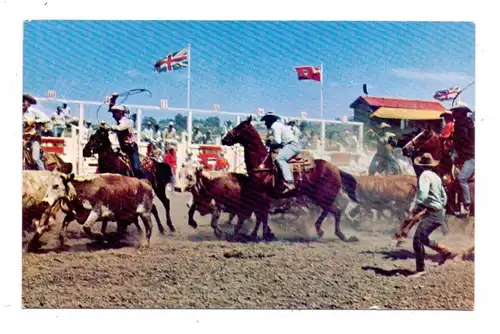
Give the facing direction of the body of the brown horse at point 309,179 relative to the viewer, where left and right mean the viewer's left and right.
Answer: facing to the left of the viewer

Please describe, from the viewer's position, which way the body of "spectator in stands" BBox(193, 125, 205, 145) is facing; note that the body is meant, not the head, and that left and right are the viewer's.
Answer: facing the viewer

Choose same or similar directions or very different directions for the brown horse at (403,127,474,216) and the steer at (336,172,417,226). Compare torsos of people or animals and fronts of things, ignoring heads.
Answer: same or similar directions

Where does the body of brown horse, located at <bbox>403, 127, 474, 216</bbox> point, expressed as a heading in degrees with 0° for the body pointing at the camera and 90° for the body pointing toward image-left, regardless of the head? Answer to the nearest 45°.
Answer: approximately 90°

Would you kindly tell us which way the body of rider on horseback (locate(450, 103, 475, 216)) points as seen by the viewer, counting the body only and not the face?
to the viewer's left

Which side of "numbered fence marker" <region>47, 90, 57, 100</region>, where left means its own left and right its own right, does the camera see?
front

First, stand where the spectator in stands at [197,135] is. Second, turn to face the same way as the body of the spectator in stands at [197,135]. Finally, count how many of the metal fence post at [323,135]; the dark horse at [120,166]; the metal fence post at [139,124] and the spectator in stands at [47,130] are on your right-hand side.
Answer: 3

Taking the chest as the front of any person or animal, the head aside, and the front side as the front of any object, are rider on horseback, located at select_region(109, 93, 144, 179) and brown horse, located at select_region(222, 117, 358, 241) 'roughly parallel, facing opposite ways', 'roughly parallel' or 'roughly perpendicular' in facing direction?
roughly parallel

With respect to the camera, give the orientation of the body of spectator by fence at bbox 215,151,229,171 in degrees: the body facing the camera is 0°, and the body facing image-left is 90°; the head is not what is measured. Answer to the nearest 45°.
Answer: approximately 0°
